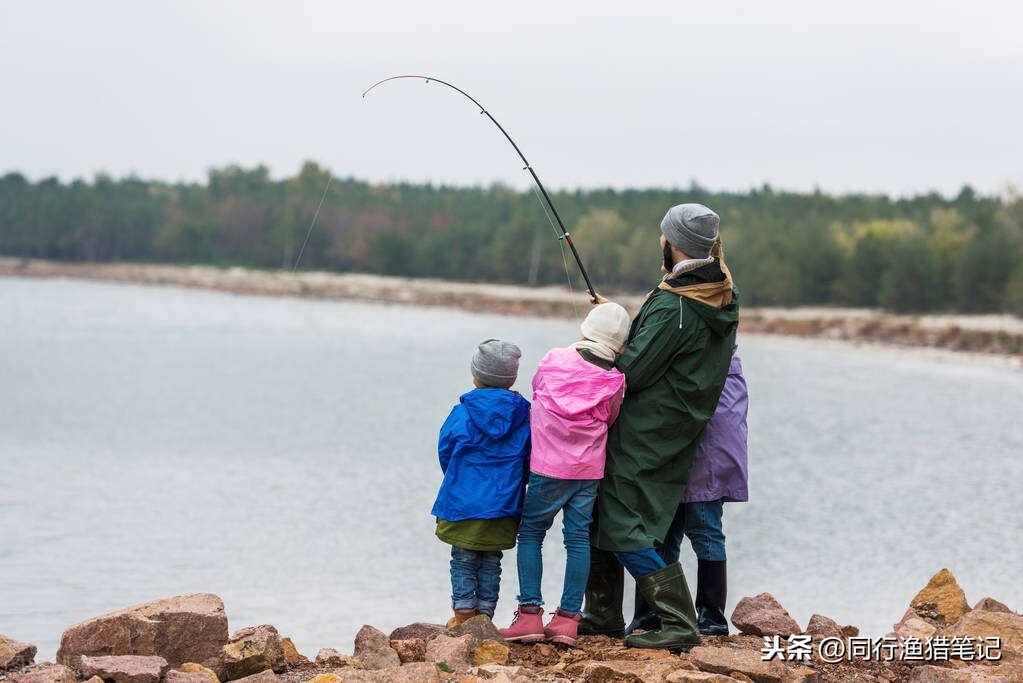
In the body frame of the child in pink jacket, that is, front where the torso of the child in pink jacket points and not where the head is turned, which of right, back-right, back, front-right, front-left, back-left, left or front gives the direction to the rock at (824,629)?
front-right

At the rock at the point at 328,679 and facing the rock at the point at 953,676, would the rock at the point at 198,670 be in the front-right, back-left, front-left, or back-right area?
back-left

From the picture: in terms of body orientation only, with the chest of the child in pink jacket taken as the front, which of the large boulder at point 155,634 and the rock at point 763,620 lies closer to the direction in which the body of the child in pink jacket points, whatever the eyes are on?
the rock

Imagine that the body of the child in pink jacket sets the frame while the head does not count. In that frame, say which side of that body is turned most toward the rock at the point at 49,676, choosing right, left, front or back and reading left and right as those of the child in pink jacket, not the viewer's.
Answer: left

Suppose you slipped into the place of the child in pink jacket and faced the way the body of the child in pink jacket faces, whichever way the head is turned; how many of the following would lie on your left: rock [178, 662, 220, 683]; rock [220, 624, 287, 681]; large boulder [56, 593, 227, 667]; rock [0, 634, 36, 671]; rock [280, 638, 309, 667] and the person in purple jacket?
5

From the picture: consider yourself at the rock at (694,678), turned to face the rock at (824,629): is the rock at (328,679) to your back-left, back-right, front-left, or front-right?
back-left

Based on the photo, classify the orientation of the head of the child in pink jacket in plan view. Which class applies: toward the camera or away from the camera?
away from the camera

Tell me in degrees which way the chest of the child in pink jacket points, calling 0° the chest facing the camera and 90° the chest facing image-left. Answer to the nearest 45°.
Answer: approximately 180°

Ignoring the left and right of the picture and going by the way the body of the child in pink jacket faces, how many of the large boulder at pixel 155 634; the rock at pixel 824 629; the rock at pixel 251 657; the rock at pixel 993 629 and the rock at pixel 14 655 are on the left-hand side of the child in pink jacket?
3

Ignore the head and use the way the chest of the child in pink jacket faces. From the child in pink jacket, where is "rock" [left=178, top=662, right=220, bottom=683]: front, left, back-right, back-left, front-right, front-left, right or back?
left

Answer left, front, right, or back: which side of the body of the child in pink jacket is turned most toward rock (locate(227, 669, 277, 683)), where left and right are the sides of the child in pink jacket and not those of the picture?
left

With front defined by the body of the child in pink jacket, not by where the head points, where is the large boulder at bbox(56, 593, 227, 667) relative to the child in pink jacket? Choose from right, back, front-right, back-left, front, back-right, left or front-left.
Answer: left

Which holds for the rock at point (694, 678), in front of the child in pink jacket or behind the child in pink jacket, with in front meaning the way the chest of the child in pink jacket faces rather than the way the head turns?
behind
